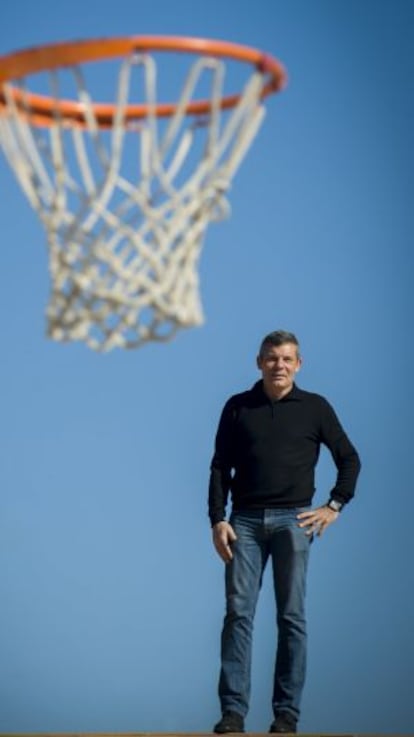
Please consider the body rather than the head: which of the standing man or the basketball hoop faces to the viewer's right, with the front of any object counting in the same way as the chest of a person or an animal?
the basketball hoop

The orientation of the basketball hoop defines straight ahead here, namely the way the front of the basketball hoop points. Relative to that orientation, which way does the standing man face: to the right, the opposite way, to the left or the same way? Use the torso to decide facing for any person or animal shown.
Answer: to the right

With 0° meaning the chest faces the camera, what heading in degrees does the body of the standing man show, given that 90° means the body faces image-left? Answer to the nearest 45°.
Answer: approximately 0°

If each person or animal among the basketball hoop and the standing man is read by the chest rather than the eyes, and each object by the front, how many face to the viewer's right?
1
